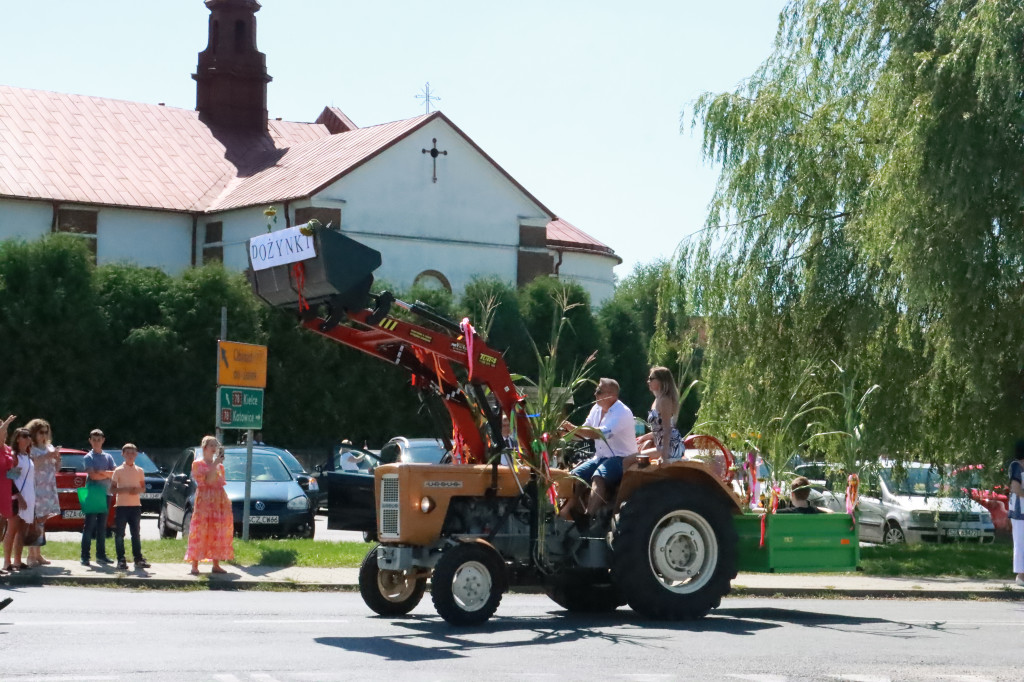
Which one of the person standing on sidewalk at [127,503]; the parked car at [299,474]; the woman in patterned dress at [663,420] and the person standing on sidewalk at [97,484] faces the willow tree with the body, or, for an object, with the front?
the parked car

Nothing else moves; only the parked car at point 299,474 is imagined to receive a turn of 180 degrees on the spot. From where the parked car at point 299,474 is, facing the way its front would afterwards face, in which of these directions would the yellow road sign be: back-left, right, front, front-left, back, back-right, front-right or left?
back-left

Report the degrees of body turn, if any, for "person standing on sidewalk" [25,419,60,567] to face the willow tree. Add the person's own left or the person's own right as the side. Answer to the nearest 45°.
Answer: approximately 45° to the person's own left

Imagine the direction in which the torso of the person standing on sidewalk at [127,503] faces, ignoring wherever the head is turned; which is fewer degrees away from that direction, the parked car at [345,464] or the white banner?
the white banner

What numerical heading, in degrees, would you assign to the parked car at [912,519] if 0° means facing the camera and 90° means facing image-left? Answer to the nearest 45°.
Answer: approximately 315°

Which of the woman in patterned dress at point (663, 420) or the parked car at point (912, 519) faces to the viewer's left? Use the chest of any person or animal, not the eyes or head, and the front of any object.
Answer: the woman in patterned dress

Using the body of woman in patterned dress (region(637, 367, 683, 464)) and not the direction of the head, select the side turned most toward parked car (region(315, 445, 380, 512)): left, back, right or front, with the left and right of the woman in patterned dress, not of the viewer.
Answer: right

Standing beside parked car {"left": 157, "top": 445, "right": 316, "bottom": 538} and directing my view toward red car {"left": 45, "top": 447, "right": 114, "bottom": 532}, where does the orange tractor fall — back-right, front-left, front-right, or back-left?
back-left
